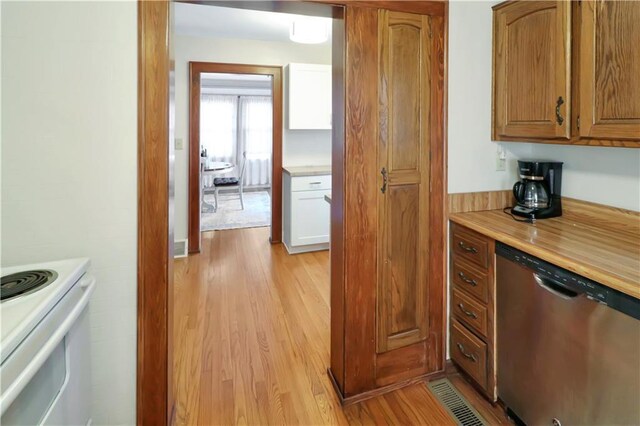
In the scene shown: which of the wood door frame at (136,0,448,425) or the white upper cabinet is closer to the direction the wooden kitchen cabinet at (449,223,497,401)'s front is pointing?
the wood door frame

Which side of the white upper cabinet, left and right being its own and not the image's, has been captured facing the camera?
front

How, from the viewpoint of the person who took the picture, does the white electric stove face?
facing the viewer and to the right of the viewer

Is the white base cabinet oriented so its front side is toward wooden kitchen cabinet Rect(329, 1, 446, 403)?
yes

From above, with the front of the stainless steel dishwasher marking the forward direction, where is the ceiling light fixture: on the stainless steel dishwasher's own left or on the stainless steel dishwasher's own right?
on the stainless steel dishwasher's own right

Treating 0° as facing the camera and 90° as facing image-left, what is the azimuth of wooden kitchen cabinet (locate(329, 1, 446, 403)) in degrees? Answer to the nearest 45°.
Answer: approximately 315°

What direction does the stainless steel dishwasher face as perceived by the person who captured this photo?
facing the viewer and to the left of the viewer

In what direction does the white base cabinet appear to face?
toward the camera
